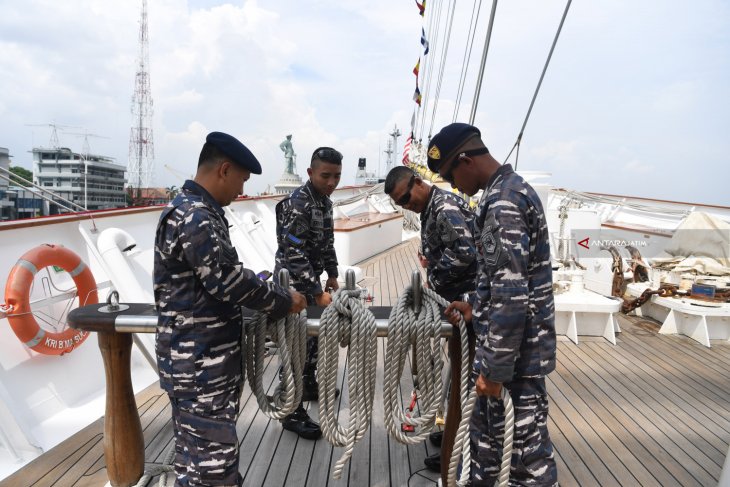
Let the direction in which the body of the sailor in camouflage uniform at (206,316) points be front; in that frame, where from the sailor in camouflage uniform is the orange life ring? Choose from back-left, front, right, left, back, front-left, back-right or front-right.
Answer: back-left

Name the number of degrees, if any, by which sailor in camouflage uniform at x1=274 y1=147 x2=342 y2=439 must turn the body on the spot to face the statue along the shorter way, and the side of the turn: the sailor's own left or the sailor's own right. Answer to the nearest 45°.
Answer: approximately 135° to the sailor's own left

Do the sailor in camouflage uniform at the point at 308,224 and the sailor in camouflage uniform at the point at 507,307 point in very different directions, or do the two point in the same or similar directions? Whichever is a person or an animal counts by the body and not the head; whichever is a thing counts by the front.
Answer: very different directions

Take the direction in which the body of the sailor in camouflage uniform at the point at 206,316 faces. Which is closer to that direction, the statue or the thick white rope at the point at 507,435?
the thick white rope

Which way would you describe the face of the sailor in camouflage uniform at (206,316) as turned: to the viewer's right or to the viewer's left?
to the viewer's right

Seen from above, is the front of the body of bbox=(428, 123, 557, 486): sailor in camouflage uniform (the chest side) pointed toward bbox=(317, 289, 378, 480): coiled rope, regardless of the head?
yes

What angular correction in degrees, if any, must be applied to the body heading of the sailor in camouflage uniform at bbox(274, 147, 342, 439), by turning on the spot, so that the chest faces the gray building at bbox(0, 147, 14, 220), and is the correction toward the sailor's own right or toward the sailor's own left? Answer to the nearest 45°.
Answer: approximately 180°

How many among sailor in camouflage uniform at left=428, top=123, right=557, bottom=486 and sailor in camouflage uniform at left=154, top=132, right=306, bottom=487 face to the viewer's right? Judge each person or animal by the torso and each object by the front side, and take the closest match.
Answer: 1

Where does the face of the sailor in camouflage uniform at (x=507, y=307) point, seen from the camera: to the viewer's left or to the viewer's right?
to the viewer's left

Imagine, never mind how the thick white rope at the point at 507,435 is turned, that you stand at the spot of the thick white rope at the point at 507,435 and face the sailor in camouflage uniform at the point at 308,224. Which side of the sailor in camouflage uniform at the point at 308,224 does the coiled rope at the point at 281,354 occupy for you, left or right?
left

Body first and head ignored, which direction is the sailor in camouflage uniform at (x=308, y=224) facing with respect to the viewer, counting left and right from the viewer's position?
facing the viewer and to the right of the viewer

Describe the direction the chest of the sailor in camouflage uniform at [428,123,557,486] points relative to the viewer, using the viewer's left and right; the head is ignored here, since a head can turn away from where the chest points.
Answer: facing to the left of the viewer

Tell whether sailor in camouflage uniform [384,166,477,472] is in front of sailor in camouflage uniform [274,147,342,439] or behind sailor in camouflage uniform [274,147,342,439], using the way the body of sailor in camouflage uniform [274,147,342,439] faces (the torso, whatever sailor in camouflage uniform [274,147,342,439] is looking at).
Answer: in front

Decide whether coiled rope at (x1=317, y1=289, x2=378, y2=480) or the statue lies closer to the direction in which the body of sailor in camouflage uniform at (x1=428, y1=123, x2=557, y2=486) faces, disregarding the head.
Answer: the coiled rope

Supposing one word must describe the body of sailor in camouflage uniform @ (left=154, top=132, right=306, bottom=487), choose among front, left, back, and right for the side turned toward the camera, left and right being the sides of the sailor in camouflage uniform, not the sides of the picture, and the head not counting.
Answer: right

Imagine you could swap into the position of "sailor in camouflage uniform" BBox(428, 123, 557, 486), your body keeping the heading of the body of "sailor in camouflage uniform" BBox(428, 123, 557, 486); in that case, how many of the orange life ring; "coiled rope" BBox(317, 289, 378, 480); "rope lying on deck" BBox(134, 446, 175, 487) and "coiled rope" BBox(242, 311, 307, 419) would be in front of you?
4
